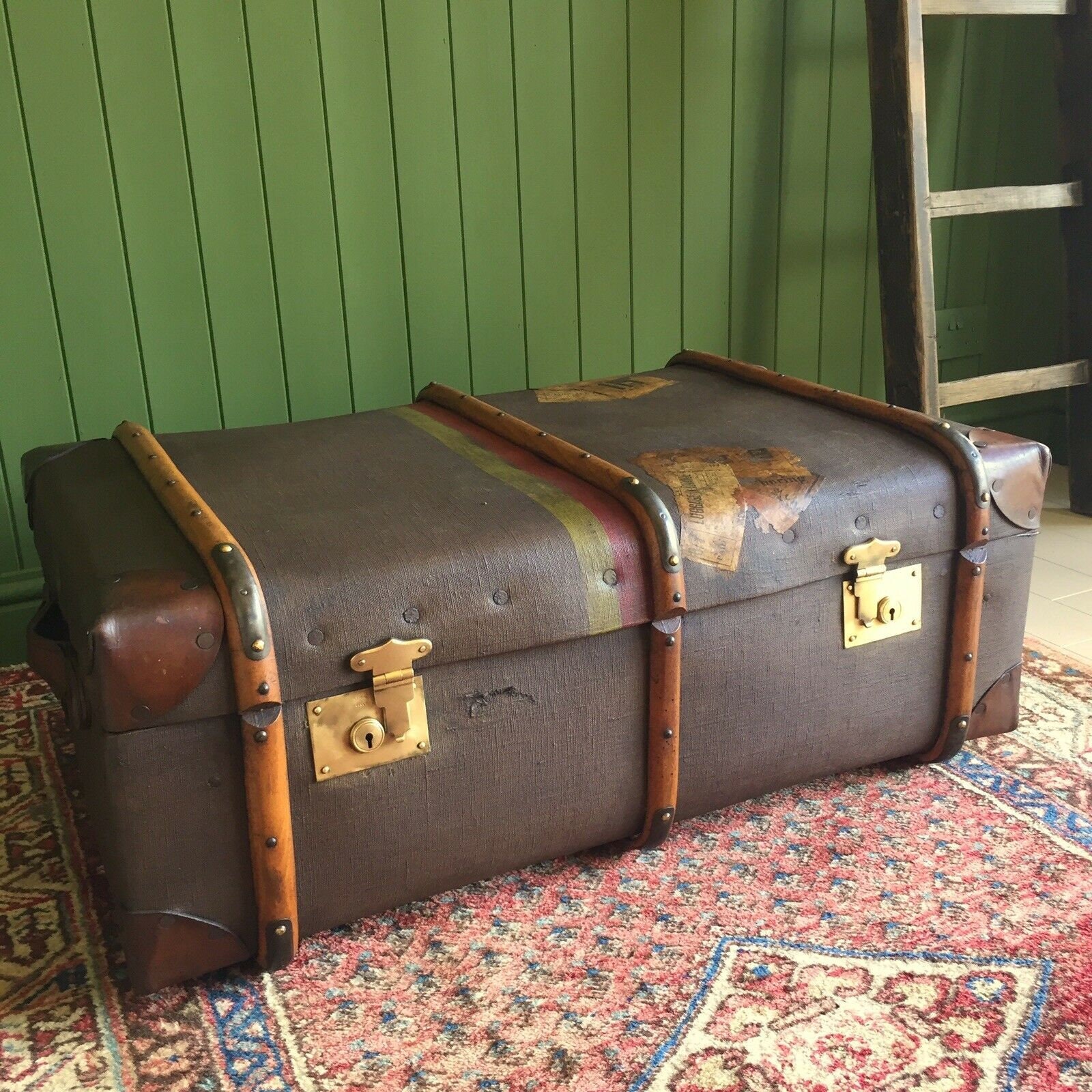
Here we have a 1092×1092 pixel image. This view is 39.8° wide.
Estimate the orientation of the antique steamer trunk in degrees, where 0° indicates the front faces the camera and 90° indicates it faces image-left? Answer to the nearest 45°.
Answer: approximately 315°

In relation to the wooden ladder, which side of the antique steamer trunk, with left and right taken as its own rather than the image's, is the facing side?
left
